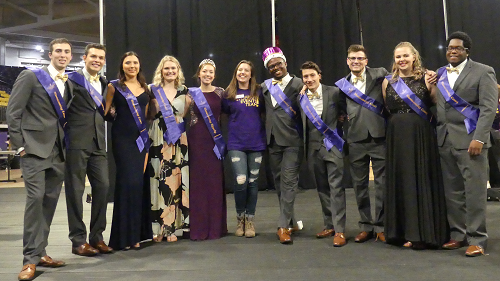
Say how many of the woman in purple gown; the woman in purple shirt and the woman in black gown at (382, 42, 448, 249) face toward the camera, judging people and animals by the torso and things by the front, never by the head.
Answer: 3

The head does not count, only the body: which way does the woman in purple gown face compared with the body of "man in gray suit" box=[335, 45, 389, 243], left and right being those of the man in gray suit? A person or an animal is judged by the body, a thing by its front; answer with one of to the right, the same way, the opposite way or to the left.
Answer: the same way

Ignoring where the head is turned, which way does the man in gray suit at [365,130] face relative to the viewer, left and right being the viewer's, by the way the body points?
facing the viewer

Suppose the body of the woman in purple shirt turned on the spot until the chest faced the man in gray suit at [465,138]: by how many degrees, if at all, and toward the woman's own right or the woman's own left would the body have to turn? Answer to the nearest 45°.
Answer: approximately 45° to the woman's own left

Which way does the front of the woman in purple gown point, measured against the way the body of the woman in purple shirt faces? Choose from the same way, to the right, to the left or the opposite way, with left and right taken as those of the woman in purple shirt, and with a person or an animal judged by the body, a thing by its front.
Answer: the same way

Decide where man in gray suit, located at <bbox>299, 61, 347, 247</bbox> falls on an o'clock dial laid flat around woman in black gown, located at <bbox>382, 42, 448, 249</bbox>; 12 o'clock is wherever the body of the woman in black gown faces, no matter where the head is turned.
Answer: The man in gray suit is roughly at 3 o'clock from the woman in black gown.

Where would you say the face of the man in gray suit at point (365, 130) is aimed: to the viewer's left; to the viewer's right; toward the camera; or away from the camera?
toward the camera

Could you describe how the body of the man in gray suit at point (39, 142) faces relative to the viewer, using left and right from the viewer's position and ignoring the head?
facing the viewer and to the right of the viewer

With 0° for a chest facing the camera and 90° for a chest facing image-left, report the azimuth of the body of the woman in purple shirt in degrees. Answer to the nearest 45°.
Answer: approximately 0°

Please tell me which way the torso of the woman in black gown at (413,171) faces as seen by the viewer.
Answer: toward the camera

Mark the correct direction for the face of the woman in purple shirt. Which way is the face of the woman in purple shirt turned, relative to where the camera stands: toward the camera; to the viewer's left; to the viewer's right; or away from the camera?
toward the camera

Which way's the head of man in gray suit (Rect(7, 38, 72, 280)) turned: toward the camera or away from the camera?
toward the camera

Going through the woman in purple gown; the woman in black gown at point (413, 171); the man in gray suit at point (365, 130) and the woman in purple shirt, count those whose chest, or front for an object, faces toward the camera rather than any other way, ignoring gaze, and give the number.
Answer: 4
